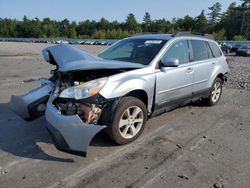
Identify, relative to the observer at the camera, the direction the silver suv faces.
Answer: facing the viewer and to the left of the viewer

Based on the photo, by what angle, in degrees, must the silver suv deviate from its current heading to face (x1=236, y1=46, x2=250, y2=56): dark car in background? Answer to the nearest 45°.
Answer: approximately 180°
